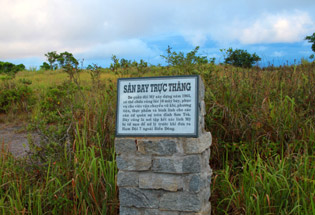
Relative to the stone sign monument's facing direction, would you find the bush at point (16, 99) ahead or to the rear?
to the rear

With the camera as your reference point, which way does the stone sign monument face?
facing the viewer

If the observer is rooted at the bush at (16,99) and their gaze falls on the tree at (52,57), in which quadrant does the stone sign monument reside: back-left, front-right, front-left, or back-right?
back-right

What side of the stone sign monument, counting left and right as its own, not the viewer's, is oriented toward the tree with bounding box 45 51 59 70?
back
